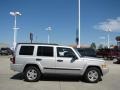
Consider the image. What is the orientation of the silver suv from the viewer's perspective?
to the viewer's right
